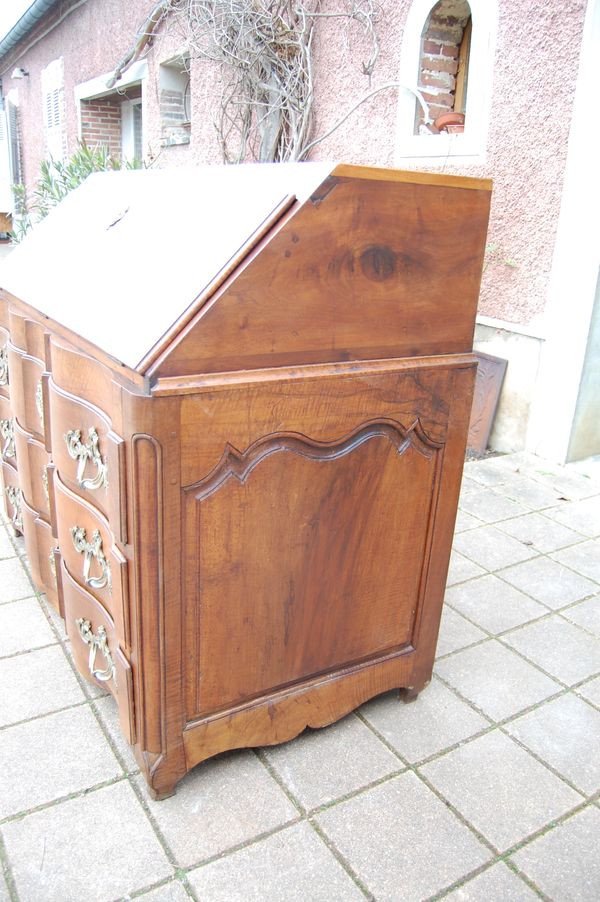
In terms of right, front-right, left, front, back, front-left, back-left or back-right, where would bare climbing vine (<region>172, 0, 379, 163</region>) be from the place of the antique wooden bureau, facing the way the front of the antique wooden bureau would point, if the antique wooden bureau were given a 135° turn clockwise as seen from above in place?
front

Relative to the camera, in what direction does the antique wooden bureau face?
facing the viewer and to the left of the viewer
